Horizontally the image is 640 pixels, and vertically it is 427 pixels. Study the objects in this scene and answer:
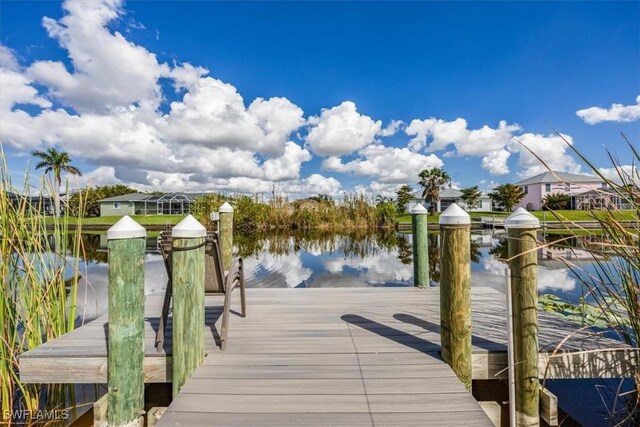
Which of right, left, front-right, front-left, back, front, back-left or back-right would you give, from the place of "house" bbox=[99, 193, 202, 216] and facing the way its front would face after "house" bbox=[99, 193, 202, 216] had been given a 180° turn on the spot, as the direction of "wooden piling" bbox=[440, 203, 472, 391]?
front

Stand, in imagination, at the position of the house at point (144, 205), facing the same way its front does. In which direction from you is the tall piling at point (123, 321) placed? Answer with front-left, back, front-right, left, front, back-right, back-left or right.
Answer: back

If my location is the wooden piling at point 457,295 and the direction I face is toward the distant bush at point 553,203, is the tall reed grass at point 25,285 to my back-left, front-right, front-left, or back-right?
back-left

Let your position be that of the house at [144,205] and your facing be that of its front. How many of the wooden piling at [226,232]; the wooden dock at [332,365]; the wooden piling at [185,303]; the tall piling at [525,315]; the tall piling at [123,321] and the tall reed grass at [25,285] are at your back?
6

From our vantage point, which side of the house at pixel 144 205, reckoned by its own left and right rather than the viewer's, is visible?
back
